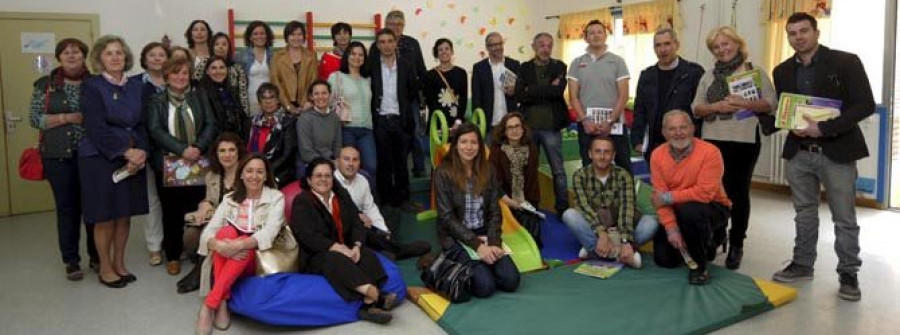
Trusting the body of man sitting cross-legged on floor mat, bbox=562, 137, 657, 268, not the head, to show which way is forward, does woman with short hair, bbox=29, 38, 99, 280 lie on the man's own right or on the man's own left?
on the man's own right

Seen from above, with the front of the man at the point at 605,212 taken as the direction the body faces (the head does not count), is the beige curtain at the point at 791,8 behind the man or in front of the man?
behind

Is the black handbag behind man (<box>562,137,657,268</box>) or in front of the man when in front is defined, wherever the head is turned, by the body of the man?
in front

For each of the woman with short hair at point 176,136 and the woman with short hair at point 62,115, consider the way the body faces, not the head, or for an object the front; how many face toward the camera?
2

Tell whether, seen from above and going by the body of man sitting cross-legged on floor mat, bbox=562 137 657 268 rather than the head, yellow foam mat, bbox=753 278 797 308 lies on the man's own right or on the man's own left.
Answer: on the man's own left

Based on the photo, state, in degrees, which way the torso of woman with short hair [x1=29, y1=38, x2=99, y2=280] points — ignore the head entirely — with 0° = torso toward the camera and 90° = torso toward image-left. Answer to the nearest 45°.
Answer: approximately 0°

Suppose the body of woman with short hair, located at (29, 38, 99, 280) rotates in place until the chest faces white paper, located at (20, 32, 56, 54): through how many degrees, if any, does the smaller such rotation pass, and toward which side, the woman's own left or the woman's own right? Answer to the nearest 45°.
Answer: approximately 180°

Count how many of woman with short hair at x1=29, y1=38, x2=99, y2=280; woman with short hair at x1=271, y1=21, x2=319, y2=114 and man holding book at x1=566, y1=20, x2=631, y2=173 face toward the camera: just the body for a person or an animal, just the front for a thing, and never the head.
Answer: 3

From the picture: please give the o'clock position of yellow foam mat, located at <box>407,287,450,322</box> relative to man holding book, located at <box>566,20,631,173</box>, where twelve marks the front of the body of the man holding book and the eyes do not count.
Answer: The yellow foam mat is roughly at 1 o'clock from the man holding book.
